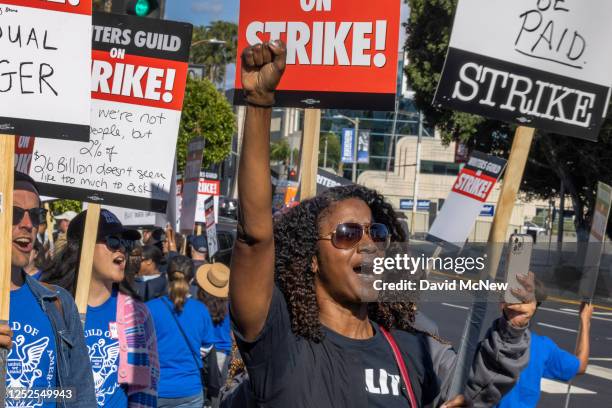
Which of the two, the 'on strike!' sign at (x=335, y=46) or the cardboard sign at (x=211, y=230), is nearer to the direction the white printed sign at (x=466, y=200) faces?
the 'on strike!' sign

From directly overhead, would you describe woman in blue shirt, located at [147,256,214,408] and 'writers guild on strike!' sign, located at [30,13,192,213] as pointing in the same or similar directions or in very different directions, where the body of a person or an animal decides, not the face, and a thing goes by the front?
very different directions

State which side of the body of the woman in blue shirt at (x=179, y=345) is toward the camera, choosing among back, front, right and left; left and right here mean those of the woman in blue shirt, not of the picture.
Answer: back

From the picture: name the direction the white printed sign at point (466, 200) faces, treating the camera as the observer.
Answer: facing the viewer

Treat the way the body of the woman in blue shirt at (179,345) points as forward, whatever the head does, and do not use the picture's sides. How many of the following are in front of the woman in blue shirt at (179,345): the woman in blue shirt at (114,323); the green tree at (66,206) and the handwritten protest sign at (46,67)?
1

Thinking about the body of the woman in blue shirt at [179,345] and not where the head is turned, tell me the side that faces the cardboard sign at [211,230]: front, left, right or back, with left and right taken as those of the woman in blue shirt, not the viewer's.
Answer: front

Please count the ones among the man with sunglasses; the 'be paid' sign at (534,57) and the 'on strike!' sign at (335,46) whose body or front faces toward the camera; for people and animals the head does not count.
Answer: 3

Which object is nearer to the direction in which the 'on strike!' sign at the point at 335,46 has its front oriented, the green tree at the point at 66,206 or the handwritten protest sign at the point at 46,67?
the handwritten protest sign

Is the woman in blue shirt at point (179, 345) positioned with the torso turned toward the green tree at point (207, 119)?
yes

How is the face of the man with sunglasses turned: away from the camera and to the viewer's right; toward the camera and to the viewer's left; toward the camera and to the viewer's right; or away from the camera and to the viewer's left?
toward the camera and to the viewer's right

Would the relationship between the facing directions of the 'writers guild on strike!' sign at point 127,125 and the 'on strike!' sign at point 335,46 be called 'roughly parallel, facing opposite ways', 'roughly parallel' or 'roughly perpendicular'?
roughly parallel

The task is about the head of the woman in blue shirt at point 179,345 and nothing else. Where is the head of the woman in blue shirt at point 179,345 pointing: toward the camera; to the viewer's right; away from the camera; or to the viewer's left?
away from the camera

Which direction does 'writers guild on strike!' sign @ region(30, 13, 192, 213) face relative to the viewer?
toward the camera

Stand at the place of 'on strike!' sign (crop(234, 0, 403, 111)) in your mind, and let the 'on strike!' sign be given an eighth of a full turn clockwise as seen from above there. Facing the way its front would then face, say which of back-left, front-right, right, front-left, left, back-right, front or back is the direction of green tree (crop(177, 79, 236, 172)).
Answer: back-right

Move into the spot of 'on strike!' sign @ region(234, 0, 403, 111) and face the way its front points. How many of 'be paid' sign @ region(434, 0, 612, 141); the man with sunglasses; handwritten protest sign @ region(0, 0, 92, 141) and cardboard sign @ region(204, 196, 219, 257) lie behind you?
1

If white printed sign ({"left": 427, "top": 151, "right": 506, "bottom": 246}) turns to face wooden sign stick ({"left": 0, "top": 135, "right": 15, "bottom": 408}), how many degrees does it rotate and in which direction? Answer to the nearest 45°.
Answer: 0° — it already faces it

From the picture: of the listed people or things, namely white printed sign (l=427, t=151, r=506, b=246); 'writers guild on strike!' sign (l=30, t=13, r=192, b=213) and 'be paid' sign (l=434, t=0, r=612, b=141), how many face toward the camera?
3
